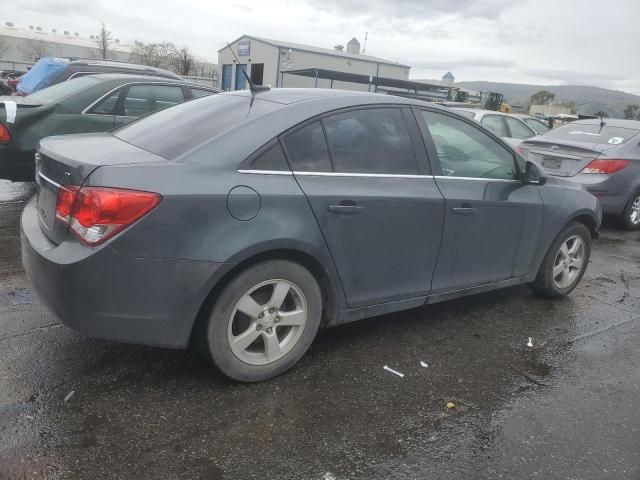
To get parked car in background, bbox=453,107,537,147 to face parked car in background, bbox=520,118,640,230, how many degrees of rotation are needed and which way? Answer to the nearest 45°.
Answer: approximately 90° to its right

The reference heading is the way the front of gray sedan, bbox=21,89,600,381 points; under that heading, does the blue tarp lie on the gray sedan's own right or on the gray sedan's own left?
on the gray sedan's own left

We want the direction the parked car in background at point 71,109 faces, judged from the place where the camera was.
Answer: facing away from the viewer and to the right of the viewer

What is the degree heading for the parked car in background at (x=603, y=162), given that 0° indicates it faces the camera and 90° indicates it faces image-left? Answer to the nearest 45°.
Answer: approximately 225°

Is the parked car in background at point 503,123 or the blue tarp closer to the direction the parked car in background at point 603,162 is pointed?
the parked car in background

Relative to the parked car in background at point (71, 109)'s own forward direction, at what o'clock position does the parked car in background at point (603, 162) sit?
the parked car in background at point (603, 162) is roughly at 2 o'clock from the parked car in background at point (71, 109).

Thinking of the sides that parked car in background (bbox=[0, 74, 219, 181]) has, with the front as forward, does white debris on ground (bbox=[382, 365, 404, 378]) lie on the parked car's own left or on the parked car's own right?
on the parked car's own right

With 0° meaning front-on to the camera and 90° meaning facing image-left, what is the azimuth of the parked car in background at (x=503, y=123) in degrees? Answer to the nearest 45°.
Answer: approximately 225°

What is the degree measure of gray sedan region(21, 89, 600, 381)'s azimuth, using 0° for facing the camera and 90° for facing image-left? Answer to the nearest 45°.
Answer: approximately 225°

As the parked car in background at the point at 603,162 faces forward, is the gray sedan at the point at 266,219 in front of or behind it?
behind

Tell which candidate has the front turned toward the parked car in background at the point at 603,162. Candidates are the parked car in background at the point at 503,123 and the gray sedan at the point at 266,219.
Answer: the gray sedan

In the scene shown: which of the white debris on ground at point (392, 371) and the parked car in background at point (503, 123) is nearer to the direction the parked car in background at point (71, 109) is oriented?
the parked car in background
